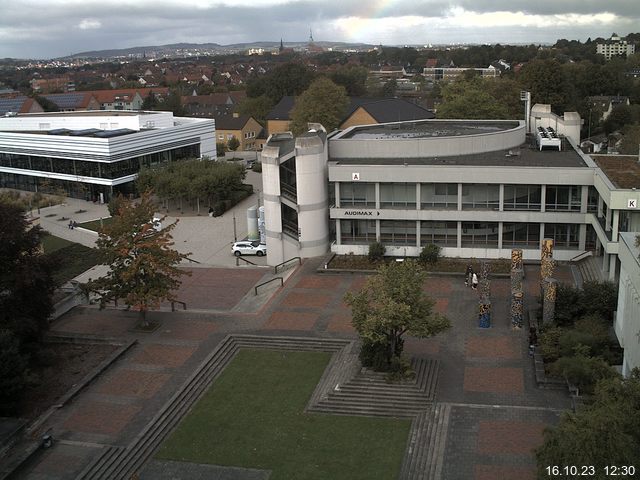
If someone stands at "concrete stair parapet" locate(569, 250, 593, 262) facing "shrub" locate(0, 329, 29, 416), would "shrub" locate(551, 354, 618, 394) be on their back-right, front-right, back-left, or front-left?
front-left

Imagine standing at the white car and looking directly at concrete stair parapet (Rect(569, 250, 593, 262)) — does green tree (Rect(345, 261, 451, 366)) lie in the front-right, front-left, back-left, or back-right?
front-right

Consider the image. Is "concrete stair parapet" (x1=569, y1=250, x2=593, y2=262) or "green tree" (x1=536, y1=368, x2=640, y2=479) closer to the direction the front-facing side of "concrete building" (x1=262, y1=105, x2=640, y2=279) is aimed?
the green tree

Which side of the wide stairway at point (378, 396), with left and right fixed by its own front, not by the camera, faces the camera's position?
front

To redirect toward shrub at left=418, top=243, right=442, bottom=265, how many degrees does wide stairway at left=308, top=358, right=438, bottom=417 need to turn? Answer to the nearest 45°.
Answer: approximately 180°

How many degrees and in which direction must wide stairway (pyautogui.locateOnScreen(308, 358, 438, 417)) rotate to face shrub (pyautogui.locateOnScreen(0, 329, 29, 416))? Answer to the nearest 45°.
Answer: approximately 90° to its right

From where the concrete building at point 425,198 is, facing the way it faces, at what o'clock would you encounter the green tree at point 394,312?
The green tree is roughly at 12 o'clock from the concrete building.

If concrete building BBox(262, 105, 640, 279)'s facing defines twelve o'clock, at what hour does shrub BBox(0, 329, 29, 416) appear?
The shrub is roughly at 1 o'clock from the concrete building.

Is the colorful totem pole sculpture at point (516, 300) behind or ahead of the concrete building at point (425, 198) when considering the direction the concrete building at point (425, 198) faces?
ahead

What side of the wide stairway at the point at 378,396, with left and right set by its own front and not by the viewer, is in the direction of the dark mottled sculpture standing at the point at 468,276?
back

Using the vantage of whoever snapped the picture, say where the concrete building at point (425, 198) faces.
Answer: facing the viewer

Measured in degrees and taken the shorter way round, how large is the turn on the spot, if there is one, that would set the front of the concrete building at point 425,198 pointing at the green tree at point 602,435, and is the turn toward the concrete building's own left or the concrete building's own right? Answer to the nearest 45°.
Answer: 0° — it already faces it

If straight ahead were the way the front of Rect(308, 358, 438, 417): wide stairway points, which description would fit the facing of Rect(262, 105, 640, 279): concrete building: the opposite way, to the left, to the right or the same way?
the same way

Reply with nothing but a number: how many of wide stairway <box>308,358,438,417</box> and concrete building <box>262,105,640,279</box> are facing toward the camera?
2
